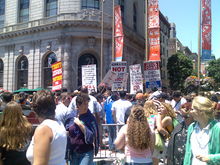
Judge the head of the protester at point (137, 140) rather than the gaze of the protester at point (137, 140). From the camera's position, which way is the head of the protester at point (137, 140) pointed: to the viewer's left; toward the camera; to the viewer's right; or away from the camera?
away from the camera

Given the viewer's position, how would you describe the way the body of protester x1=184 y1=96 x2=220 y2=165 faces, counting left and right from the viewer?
facing the viewer and to the left of the viewer

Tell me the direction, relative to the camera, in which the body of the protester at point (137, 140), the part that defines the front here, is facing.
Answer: away from the camera

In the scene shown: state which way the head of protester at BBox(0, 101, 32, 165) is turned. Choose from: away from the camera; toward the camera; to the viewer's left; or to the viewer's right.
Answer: away from the camera

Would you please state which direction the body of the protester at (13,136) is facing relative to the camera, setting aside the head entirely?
away from the camera

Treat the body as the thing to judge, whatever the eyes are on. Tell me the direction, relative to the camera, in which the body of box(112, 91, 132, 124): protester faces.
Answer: away from the camera

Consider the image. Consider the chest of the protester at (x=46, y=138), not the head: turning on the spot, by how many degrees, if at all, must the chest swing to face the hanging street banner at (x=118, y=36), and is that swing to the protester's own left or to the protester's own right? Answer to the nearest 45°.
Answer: approximately 45° to the protester's own right

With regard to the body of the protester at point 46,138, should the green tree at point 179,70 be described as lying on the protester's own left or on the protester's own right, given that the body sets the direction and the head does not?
on the protester's own right

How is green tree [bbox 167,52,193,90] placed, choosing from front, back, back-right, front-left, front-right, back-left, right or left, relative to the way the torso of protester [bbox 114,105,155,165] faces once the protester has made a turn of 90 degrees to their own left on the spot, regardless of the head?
right

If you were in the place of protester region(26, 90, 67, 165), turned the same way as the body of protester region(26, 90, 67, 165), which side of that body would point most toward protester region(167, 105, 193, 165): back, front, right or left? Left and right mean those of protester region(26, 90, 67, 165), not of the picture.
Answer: right

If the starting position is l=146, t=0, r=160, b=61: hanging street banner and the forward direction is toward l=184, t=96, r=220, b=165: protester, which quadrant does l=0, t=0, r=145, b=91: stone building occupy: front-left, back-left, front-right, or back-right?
back-right
